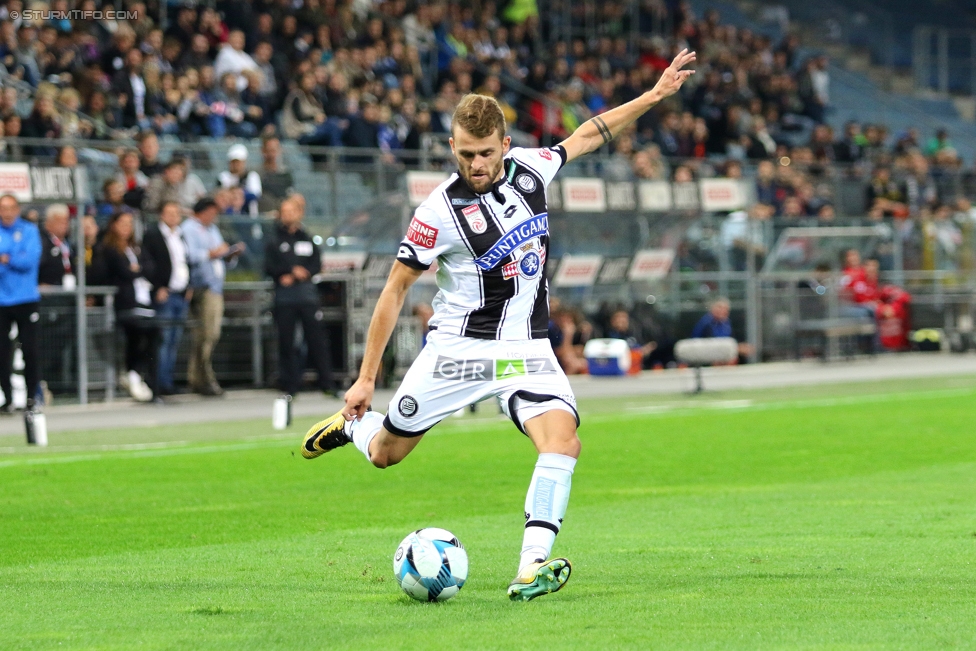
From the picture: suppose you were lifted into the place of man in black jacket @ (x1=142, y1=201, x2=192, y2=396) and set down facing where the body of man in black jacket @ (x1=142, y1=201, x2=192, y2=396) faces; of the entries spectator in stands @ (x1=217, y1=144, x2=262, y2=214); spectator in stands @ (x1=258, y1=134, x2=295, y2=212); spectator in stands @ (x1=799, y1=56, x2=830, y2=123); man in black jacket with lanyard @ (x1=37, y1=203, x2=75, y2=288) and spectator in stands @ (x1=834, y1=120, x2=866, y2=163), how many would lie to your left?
4

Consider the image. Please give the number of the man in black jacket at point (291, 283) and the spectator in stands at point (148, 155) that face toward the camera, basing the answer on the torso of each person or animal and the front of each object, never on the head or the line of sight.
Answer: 2

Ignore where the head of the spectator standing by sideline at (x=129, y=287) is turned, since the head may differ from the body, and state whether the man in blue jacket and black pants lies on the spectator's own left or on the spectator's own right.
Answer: on the spectator's own right

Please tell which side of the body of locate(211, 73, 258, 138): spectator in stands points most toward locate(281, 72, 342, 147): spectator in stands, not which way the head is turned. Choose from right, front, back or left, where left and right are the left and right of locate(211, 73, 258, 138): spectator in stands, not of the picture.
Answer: left

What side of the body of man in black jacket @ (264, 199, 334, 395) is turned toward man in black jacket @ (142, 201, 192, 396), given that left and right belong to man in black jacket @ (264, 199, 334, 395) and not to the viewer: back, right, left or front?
right

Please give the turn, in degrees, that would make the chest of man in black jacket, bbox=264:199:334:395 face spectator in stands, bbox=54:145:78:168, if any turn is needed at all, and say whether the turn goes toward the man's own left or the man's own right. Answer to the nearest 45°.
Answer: approximately 90° to the man's own right

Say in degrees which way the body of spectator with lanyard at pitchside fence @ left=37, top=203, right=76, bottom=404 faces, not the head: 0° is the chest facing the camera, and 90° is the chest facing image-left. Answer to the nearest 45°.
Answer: approximately 315°
